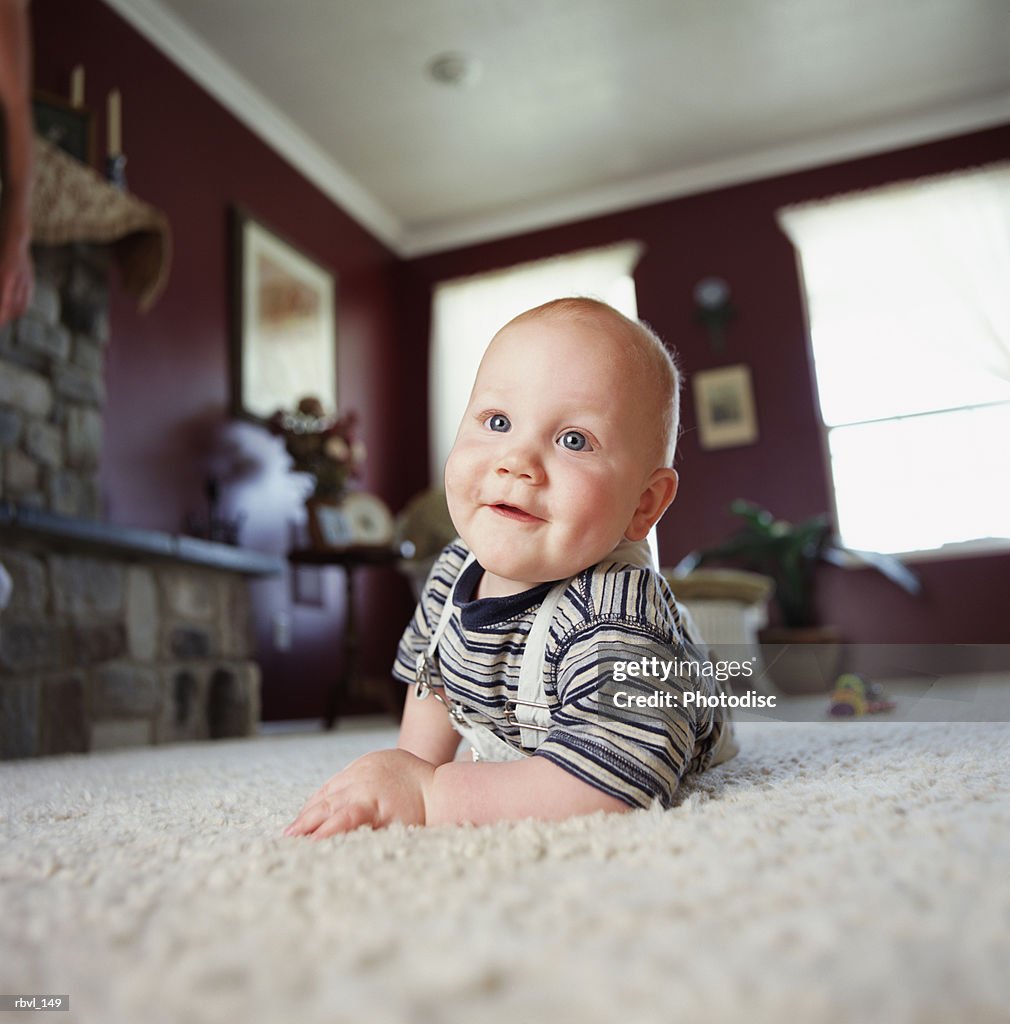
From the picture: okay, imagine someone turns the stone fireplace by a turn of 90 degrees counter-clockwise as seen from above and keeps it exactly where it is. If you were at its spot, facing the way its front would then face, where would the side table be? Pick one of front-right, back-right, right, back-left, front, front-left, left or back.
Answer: front

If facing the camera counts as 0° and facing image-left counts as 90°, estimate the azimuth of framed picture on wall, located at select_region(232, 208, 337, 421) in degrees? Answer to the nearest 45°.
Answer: approximately 315°

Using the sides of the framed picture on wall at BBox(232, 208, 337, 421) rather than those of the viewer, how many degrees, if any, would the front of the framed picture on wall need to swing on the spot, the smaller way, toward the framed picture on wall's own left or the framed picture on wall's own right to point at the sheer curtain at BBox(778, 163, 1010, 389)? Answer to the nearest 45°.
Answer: approximately 45° to the framed picture on wall's own left

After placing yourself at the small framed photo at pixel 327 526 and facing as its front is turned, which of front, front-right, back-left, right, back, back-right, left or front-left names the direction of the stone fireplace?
right

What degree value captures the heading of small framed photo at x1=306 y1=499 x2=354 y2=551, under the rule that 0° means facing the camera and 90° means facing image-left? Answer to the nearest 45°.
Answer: approximately 315°

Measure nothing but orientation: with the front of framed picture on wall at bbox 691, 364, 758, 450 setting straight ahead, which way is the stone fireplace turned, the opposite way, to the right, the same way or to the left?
to the left

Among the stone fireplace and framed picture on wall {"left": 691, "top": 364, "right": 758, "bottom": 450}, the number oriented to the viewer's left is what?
0

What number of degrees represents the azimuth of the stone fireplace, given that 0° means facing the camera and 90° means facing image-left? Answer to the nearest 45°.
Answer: approximately 315°

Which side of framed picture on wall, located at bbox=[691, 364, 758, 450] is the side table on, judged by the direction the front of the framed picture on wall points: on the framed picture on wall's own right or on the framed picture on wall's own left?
on the framed picture on wall's own right

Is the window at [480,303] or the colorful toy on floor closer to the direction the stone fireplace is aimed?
the colorful toy on floor

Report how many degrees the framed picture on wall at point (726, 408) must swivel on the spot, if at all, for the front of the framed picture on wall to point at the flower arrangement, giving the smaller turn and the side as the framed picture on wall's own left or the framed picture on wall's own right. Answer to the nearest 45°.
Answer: approximately 45° to the framed picture on wall's own right

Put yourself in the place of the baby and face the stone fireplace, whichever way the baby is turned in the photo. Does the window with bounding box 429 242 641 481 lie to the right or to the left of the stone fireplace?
right

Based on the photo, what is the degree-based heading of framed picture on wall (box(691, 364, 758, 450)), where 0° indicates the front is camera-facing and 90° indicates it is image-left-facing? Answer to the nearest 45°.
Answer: approximately 0°

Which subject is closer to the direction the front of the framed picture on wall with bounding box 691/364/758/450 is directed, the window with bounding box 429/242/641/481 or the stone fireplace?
the stone fireplace
